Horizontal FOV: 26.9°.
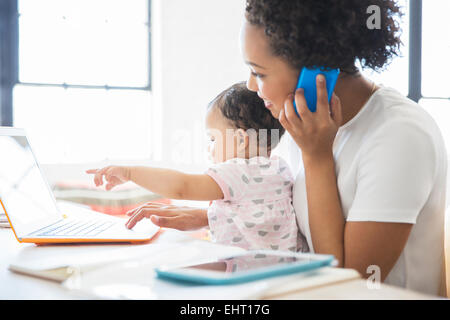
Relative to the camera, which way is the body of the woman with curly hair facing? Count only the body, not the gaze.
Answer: to the viewer's left

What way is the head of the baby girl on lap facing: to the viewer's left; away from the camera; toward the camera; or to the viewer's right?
to the viewer's left

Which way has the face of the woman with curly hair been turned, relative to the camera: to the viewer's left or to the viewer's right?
to the viewer's left
